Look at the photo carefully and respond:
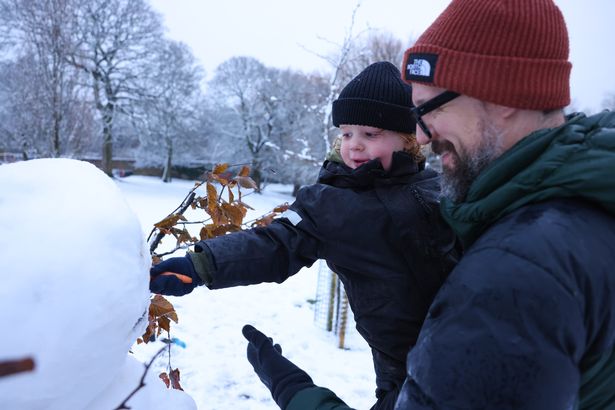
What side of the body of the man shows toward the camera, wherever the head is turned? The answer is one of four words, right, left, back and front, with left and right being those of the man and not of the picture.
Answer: left

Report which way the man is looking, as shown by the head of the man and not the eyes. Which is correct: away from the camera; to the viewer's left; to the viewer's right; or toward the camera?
to the viewer's left

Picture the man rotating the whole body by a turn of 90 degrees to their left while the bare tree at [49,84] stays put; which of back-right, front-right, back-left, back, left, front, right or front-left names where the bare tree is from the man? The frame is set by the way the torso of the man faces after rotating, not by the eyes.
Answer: back-right

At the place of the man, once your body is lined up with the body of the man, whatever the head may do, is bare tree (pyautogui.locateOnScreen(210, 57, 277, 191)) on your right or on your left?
on your right

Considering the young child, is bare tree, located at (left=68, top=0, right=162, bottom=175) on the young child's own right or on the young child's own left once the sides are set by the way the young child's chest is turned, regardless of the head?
on the young child's own right

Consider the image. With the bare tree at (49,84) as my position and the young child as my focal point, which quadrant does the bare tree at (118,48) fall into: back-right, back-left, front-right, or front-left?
front-left

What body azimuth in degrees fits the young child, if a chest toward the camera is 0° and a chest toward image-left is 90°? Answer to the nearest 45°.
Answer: approximately 45°
